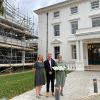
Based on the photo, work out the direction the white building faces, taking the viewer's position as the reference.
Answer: facing the viewer and to the left of the viewer

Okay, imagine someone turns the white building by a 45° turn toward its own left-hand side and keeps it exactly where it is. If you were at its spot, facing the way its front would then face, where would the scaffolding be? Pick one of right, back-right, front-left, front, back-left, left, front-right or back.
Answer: right
